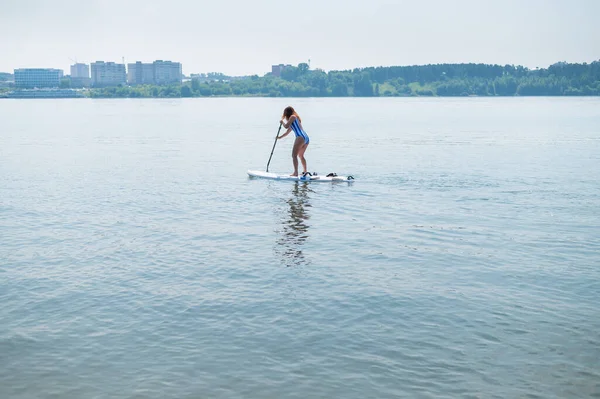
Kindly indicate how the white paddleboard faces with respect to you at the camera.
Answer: facing to the left of the viewer

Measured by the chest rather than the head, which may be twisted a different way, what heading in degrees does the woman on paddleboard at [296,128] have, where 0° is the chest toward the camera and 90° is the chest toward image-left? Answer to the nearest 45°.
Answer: approximately 90°
